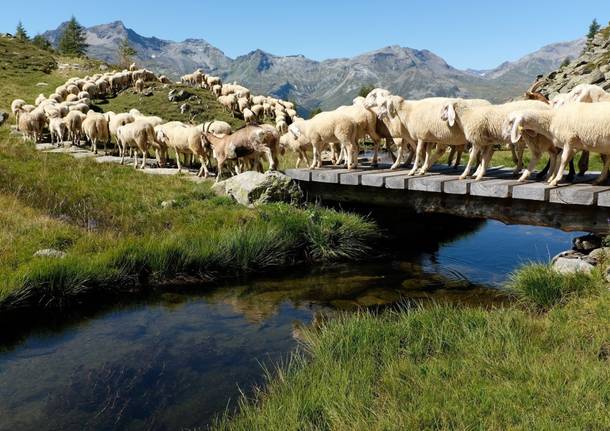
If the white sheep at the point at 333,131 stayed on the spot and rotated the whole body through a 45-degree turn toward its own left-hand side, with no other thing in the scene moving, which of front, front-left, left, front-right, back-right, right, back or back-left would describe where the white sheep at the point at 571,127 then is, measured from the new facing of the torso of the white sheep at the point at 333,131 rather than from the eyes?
left

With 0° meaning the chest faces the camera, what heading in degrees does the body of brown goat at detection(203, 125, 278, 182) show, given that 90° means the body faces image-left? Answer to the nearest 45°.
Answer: approximately 90°

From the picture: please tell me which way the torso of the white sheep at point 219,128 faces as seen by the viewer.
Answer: to the viewer's left

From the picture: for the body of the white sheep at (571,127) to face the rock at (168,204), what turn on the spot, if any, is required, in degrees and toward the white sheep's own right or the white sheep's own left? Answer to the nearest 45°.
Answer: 0° — it already faces it

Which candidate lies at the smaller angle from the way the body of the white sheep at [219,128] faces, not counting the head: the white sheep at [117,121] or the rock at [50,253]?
the white sheep

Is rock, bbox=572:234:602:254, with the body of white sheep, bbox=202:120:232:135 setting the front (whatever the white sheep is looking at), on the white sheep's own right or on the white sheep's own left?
on the white sheep's own left

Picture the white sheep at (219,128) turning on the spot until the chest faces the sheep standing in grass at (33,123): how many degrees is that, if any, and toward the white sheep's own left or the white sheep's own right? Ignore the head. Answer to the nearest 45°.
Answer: approximately 45° to the white sheep's own right

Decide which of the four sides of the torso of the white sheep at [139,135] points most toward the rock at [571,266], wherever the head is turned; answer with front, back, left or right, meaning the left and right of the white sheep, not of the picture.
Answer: back

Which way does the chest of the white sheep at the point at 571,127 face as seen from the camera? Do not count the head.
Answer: to the viewer's left

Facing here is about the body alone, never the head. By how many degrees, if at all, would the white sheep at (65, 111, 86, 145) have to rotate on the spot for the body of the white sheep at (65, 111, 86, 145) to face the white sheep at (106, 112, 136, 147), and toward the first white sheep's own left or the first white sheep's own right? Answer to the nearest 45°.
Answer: approximately 135° to the first white sheep's own right

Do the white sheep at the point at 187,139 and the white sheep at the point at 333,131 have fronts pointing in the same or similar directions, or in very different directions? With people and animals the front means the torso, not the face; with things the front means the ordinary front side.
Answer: same or similar directions

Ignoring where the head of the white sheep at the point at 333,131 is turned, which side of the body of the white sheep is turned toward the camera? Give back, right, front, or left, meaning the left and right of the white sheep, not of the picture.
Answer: left

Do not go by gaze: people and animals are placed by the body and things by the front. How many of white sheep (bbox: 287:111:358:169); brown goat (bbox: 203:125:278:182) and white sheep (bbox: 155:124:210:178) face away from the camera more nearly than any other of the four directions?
0

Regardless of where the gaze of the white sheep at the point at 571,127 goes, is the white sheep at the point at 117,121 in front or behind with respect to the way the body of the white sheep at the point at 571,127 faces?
in front

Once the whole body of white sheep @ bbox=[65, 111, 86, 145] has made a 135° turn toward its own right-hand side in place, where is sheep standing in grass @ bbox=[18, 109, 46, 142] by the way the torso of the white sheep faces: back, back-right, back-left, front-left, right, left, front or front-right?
back

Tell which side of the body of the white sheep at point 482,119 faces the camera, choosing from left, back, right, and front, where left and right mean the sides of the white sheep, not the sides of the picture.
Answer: left

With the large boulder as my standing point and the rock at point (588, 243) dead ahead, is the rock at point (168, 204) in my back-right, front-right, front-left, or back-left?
back-right

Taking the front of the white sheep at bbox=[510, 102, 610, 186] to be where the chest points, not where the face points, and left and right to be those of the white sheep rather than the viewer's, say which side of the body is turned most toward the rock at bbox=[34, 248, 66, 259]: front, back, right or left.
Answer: front

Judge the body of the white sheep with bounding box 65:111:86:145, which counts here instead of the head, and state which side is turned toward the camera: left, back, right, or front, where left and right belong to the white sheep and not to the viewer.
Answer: back
